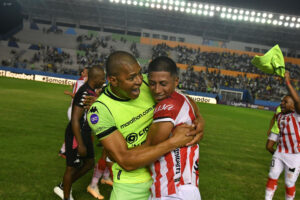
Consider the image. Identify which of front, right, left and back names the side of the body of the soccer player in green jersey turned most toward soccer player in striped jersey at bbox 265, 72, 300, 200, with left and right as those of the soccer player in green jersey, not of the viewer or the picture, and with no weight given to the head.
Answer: left
